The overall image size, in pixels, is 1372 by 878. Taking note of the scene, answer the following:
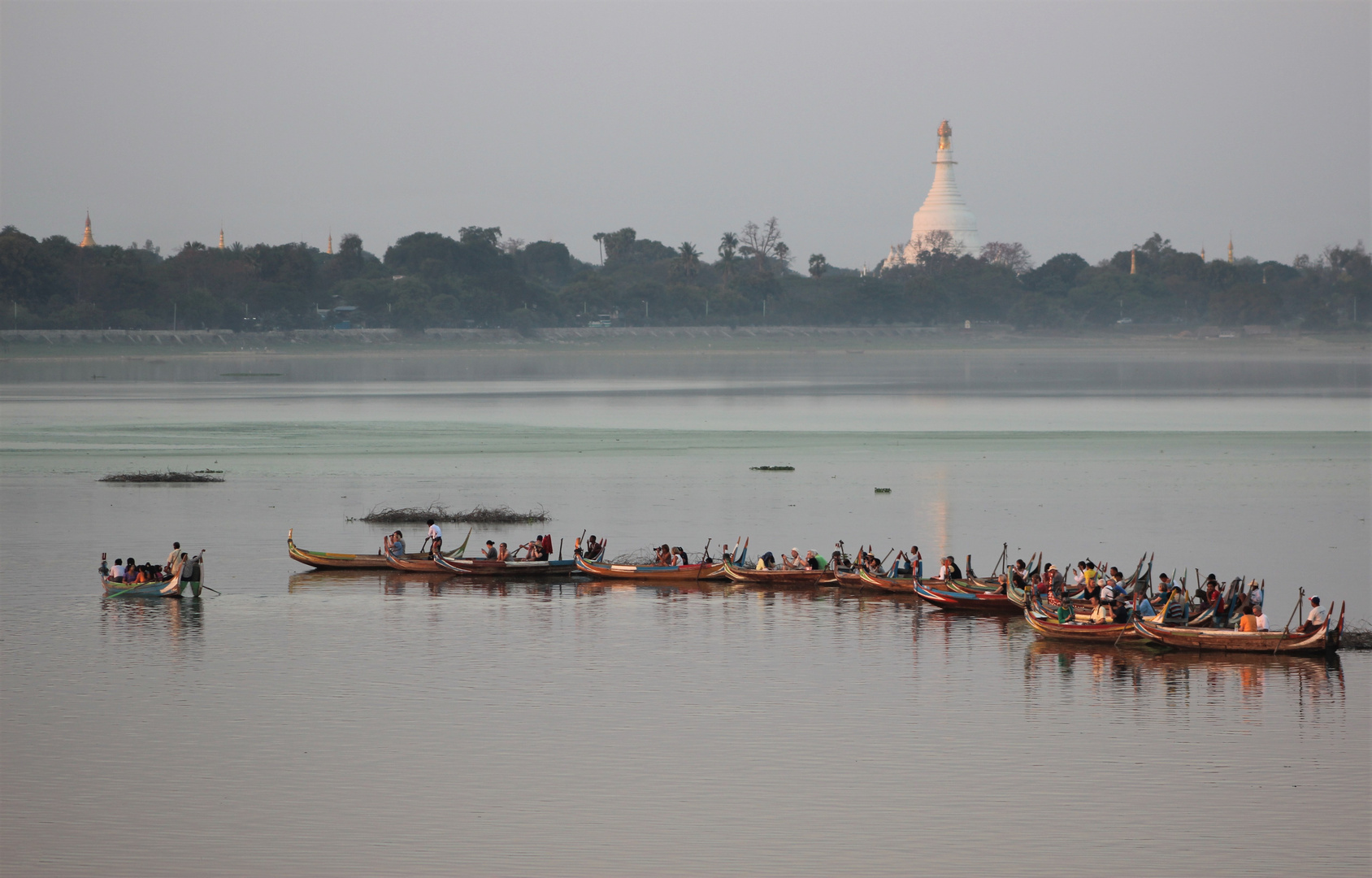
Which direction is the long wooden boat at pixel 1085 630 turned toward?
to the viewer's left

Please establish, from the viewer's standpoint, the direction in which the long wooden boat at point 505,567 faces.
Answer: facing to the left of the viewer

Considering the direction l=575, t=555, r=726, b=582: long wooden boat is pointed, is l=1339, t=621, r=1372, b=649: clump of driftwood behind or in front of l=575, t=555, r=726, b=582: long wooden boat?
behind

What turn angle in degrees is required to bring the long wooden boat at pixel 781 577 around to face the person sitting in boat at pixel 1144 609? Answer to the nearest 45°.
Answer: approximately 135° to its left

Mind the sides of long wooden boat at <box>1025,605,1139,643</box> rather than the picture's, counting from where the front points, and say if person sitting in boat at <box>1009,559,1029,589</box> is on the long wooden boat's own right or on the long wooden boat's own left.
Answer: on the long wooden boat's own right

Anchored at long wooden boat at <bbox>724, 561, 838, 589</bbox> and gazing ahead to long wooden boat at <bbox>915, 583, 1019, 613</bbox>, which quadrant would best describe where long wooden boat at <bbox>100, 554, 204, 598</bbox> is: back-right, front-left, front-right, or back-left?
back-right

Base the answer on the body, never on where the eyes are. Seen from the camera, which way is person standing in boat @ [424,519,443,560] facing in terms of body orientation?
to the viewer's left

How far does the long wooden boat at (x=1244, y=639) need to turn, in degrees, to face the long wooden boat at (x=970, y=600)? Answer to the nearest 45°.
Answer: approximately 45° to its right

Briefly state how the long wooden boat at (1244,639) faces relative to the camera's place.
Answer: facing to the left of the viewer

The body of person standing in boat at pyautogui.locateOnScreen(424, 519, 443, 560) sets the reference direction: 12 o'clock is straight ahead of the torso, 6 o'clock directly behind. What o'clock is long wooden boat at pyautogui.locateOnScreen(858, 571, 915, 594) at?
The long wooden boat is roughly at 7 o'clock from the person standing in boat.

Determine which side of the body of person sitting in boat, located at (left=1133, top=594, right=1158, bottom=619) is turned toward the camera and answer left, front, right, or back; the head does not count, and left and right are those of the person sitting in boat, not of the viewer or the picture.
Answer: left

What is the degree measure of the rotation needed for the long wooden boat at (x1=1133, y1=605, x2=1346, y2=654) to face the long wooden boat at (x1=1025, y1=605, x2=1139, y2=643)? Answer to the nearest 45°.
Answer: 0° — it already faces it

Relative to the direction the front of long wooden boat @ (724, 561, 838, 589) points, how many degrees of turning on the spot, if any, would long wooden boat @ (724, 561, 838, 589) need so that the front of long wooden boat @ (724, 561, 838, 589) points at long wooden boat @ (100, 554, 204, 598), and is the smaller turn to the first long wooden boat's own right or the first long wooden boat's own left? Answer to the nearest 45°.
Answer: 0° — it already faces it

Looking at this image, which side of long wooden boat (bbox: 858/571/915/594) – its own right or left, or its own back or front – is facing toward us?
left

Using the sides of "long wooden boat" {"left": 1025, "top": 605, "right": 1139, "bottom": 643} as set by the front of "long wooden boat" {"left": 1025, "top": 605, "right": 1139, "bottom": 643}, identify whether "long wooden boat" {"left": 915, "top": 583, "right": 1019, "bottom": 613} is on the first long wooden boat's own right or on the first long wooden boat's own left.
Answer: on the first long wooden boat's own right

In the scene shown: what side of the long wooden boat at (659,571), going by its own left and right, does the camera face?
left

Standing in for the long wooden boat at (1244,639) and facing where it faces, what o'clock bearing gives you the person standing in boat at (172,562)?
The person standing in boat is roughly at 12 o'clock from the long wooden boat.

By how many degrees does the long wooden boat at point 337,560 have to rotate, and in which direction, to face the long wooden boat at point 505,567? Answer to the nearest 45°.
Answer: approximately 135° to its left
